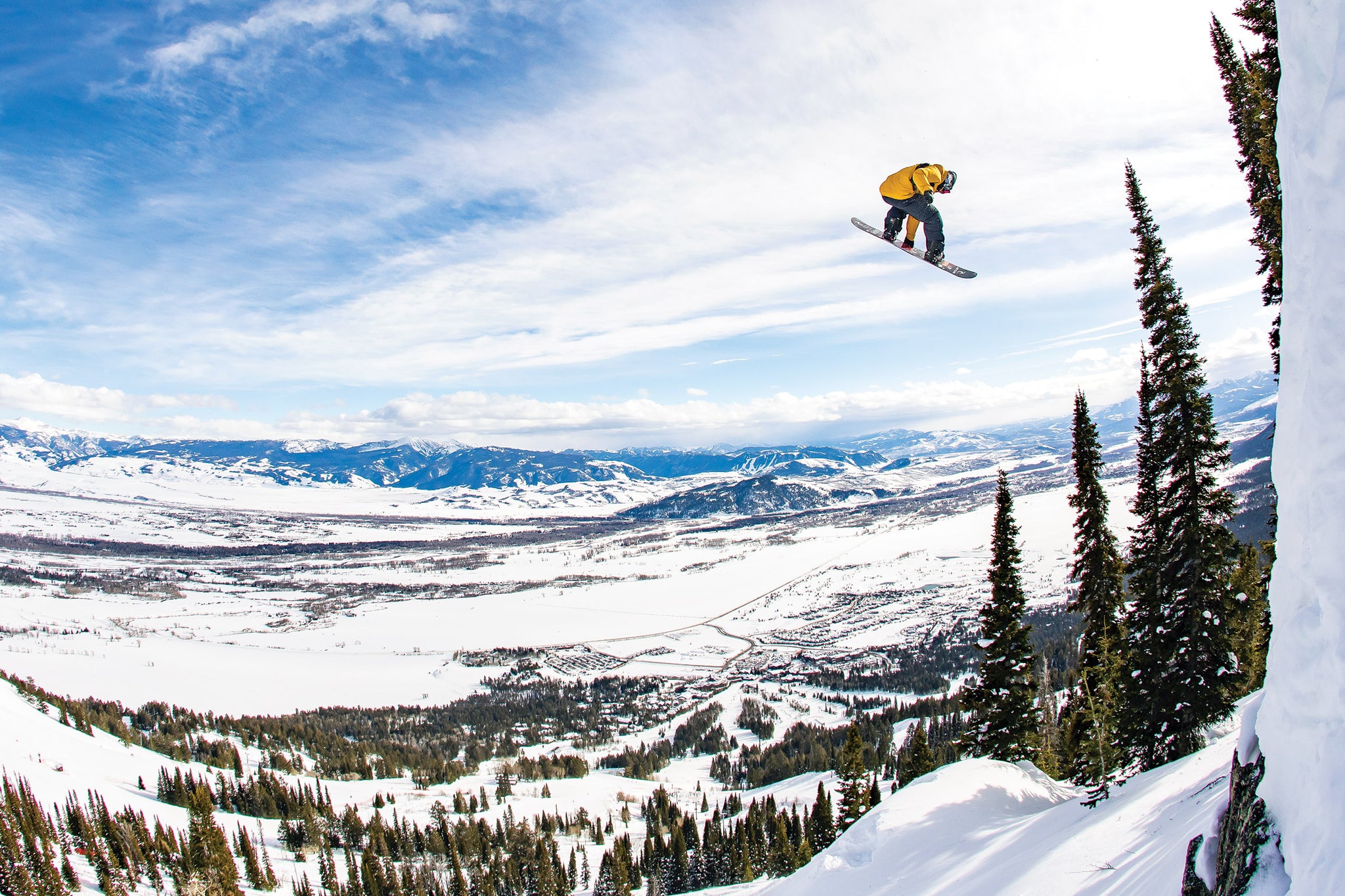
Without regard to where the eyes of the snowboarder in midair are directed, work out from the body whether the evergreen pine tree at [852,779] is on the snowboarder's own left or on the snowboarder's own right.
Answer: on the snowboarder's own left

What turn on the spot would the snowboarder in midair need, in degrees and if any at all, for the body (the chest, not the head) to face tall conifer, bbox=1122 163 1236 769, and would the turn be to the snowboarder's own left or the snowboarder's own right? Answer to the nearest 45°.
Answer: approximately 45° to the snowboarder's own left

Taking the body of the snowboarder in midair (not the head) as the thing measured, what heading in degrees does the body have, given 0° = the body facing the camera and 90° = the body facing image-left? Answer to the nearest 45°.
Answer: approximately 270°
